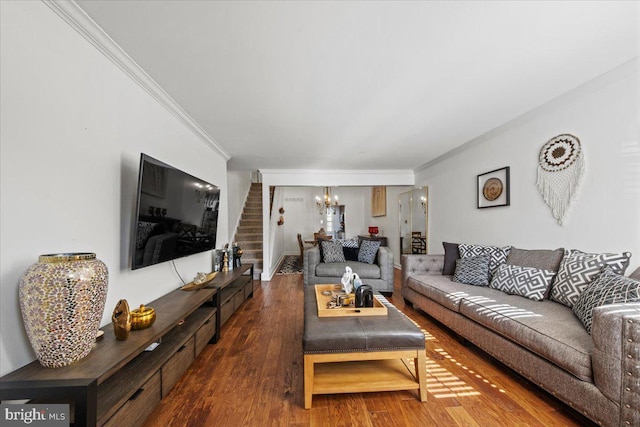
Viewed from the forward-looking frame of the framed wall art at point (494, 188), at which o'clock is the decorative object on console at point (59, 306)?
The decorative object on console is roughly at 11 o'clock from the framed wall art.

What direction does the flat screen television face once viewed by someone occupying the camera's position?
facing the viewer and to the right of the viewer

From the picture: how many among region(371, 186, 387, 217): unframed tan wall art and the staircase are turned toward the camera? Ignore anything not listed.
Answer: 2

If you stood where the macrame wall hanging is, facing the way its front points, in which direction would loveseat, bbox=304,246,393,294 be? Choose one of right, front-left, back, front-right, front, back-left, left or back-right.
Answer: front-right

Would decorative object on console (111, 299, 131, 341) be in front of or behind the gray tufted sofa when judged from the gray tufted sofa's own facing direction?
in front

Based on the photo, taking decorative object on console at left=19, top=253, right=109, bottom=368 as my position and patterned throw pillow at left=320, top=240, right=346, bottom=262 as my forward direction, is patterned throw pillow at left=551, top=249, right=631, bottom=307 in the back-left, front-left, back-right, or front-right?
front-right

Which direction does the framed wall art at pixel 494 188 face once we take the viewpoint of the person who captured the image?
facing the viewer and to the left of the viewer

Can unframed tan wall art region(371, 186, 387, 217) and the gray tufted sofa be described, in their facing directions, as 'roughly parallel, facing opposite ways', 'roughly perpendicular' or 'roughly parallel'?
roughly perpendicular

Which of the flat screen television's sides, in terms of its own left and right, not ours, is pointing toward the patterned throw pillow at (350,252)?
left

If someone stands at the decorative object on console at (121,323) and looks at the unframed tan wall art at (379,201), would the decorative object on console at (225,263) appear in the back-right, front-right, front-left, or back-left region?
front-left

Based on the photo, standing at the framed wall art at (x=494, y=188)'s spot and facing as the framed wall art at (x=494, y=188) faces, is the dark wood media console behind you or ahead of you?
ahead

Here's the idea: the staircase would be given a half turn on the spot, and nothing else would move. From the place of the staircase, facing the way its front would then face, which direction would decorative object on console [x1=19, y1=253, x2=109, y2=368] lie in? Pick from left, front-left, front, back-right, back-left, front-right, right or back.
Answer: back

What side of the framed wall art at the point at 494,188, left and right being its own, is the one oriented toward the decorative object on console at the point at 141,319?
front

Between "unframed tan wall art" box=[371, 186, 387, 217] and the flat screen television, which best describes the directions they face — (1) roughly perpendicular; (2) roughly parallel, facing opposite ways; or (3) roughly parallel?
roughly perpendicular

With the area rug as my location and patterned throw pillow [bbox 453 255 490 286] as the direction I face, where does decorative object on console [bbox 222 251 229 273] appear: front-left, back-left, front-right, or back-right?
front-right

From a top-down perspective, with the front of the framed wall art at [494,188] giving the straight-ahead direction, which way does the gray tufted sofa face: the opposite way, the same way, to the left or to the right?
the same way

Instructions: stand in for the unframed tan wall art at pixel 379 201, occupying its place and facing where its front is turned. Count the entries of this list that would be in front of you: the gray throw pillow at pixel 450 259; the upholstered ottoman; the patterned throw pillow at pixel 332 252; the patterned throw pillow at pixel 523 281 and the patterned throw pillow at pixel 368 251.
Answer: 5

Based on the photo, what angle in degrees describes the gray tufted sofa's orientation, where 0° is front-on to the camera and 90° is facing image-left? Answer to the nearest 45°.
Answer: approximately 45°

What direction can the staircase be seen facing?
toward the camera
